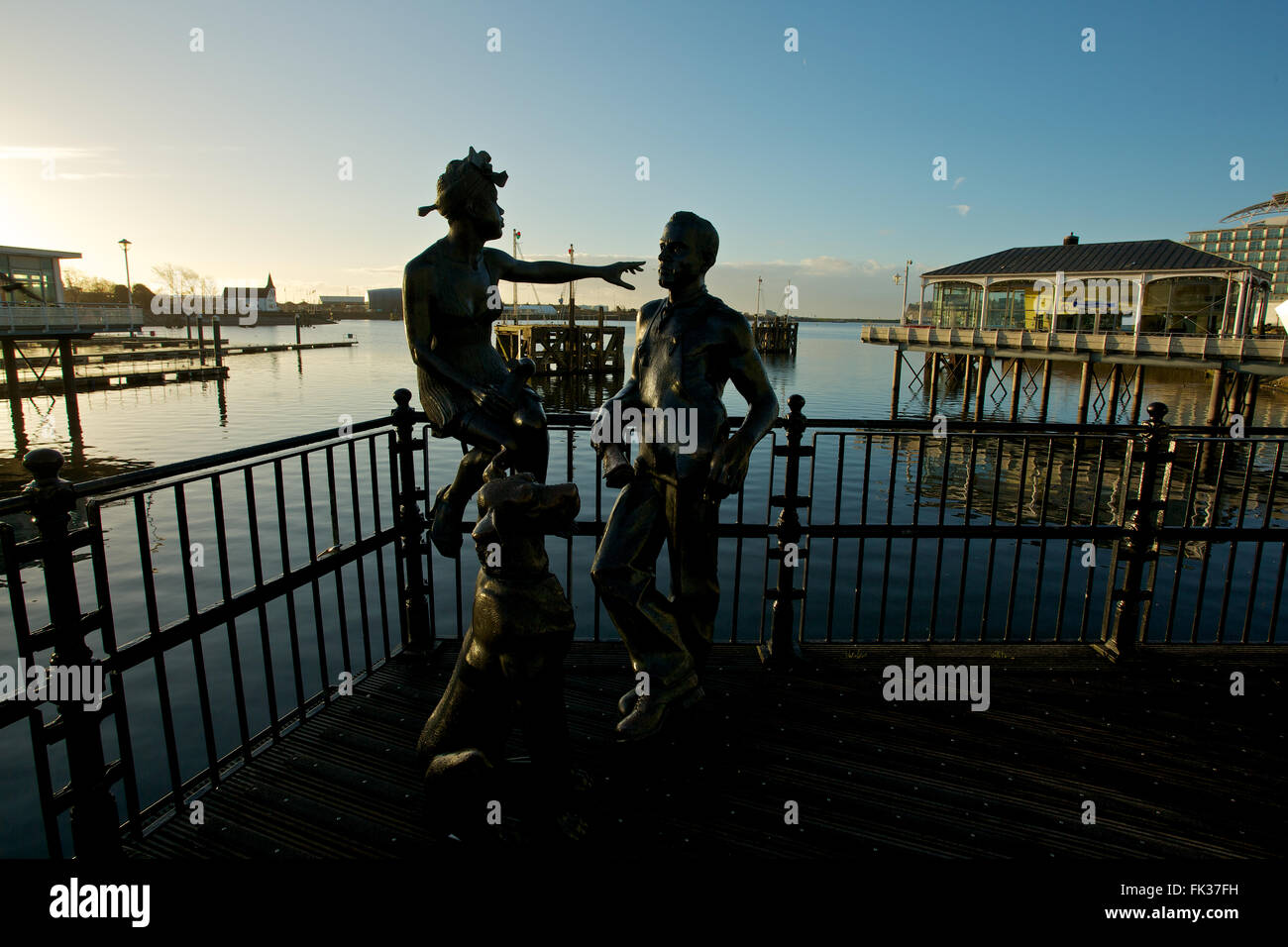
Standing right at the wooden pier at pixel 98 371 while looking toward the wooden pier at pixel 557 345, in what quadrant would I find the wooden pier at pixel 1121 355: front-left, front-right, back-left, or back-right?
front-right

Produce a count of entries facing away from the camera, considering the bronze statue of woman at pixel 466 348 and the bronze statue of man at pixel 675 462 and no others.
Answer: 0

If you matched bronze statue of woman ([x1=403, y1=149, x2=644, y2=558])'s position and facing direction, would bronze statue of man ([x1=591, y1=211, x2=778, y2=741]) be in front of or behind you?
in front

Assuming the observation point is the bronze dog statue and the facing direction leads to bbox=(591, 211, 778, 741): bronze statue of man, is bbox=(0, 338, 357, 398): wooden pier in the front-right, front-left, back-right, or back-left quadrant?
front-left

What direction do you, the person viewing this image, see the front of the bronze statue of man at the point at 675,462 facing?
facing the viewer and to the left of the viewer

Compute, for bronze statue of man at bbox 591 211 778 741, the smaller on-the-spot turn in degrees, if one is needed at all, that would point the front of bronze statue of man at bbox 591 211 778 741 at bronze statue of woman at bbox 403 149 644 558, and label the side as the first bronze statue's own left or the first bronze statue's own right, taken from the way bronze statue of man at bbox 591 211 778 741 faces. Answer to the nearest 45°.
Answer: approximately 45° to the first bronze statue's own right

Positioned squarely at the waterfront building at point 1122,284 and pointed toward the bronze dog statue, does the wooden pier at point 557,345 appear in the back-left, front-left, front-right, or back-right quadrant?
front-right

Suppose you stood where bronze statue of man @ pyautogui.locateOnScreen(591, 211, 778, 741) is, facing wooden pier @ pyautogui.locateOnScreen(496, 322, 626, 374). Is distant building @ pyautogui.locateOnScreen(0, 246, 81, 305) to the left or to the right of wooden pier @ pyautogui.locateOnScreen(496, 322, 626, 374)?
left
